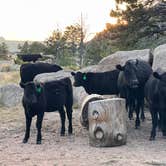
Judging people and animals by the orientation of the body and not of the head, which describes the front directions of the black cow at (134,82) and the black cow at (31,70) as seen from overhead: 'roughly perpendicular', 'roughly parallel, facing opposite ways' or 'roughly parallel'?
roughly perpendicular

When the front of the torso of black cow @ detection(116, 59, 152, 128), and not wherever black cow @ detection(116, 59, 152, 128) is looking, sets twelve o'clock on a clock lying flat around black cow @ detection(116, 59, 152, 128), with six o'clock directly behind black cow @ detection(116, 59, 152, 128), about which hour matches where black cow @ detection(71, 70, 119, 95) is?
black cow @ detection(71, 70, 119, 95) is roughly at 5 o'clock from black cow @ detection(116, 59, 152, 128).

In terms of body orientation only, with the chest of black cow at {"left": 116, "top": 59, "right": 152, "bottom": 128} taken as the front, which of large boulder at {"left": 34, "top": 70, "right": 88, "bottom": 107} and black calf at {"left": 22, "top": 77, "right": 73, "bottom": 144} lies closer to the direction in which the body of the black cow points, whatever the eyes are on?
the black calf

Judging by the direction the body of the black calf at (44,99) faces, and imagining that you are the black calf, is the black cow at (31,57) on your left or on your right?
on your right

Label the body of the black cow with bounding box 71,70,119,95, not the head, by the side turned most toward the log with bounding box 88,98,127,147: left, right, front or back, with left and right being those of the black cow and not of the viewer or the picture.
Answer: left

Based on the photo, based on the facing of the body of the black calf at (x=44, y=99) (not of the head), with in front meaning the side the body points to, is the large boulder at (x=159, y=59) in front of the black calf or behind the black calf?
behind

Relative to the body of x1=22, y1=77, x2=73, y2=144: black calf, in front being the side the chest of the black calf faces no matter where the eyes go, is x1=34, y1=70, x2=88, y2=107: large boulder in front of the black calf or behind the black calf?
behind

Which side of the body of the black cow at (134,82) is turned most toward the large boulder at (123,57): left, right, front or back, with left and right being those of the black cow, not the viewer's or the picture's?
back

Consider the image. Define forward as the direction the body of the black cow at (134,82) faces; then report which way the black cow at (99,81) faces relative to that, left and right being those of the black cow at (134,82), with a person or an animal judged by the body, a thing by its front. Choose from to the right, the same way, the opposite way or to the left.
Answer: to the right

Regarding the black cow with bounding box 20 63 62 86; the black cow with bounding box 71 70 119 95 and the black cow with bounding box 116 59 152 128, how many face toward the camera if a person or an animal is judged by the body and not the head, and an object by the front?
1

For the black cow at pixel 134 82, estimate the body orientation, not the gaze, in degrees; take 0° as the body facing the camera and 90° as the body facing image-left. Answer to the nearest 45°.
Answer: approximately 0°
